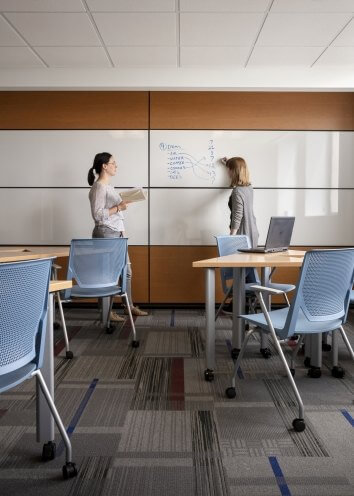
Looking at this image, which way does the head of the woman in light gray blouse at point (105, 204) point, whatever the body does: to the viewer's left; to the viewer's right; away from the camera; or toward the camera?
to the viewer's right

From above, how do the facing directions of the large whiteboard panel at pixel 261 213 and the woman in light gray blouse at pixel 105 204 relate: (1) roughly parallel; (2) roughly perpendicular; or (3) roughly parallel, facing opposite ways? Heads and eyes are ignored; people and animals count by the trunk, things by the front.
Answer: roughly perpendicular

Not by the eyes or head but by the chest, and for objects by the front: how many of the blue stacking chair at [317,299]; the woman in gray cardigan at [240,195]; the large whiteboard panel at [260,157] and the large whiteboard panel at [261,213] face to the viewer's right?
0

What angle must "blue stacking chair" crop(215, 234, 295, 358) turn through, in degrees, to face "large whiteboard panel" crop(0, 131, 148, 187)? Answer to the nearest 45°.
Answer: approximately 180°

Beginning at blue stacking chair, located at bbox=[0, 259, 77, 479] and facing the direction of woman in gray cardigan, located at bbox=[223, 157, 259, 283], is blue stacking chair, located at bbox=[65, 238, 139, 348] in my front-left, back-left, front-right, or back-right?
front-left

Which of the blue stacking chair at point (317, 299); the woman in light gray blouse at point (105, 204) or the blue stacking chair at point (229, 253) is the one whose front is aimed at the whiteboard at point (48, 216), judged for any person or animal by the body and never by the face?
the blue stacking chair at point (317, 299)

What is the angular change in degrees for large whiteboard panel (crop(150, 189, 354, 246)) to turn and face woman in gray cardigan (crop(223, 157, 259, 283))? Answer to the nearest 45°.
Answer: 0° — it already faces them

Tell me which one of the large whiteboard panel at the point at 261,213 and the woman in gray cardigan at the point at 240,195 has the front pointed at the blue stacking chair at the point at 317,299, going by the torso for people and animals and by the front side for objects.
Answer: the large whiteboard panel

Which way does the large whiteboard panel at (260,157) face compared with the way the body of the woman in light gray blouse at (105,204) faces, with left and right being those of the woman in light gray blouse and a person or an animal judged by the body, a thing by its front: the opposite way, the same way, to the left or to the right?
to the right

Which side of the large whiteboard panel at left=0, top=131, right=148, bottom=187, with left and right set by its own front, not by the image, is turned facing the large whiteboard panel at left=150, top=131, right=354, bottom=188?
left

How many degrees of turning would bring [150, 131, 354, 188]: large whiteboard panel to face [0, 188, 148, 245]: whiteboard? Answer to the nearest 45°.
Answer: approximately 90° to its right

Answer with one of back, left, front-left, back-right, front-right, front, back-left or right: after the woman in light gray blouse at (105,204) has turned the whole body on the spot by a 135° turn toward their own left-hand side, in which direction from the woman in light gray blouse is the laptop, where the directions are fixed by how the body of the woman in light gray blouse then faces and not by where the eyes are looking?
back

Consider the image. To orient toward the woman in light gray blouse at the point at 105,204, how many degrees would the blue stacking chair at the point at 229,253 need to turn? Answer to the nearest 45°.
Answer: approximately 135° to its right

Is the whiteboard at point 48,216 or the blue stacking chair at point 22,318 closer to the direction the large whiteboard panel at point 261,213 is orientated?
the blue stacking chair

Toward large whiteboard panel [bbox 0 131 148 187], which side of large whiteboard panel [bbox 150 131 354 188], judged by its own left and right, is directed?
right

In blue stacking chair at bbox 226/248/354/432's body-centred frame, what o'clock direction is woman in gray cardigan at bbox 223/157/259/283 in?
The woman in gray cardigan is roughly at 1 o'clock from the blue stacking chair.

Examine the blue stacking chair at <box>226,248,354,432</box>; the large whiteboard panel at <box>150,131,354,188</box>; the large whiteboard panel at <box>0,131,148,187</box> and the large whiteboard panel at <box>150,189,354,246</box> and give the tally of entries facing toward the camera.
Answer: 3

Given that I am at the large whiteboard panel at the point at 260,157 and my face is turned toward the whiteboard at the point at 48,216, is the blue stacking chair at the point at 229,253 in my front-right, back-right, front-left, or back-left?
front-left

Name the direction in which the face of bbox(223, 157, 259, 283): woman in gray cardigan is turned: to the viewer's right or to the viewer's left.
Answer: to the viewer's left

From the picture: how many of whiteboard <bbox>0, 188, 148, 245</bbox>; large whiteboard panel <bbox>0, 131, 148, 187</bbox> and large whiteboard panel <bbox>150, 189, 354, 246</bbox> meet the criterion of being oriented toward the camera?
3

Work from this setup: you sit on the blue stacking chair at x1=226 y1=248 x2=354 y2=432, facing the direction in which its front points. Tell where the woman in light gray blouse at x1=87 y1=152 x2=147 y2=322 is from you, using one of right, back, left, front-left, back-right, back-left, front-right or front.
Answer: front
